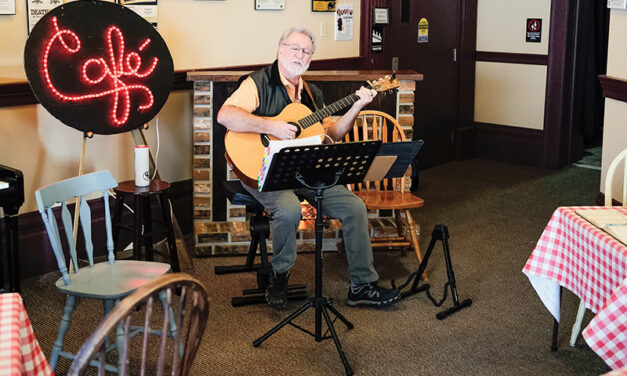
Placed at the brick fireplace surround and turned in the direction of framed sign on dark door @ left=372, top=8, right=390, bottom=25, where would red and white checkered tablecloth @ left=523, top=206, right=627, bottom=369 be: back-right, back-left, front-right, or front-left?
back-right

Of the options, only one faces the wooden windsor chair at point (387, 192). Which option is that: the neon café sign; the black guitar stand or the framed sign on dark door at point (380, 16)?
the framed sign on dark door

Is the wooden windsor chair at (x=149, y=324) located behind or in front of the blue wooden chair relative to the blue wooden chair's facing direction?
in front

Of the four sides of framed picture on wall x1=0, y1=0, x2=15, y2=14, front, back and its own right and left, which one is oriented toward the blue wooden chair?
front

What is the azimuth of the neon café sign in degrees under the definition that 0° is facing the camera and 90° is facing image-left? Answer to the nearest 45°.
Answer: approximately 0°
